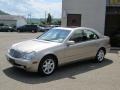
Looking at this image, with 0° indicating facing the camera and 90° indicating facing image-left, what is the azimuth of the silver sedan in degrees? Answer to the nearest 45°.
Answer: approximately 45°

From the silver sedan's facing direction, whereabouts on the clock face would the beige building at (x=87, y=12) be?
The beige building is roughly at 5 o'clock from the silver sedan.
